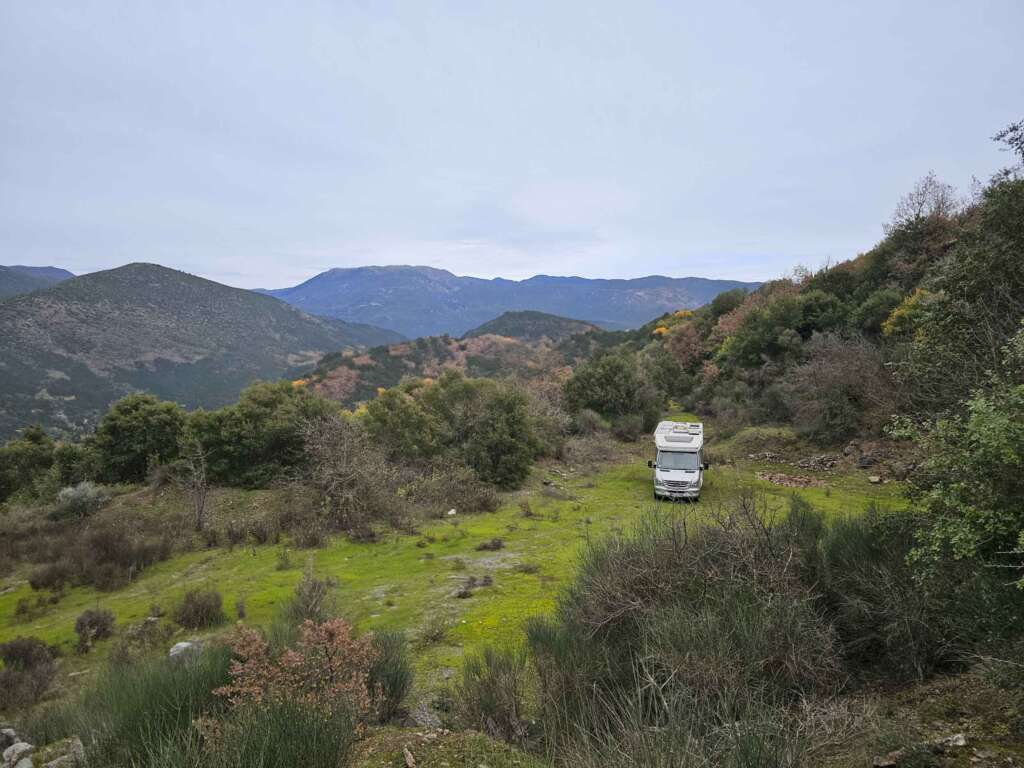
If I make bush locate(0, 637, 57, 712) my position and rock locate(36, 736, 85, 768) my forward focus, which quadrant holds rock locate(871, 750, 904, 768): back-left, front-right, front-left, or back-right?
front-left

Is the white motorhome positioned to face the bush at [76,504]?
no

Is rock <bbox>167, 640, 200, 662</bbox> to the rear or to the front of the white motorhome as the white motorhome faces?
to the front

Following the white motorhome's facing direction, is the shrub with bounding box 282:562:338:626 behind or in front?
in front

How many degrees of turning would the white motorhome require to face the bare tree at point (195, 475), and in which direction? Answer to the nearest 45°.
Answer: approximately 90° to its right

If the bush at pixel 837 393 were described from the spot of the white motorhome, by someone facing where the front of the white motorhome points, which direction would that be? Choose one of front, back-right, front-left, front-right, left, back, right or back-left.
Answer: back-left

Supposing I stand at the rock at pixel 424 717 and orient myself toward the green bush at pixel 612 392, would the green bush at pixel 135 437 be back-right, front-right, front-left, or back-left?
front-left

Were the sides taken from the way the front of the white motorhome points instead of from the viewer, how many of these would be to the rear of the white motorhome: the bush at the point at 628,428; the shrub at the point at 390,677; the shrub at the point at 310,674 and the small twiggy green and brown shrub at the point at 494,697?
1

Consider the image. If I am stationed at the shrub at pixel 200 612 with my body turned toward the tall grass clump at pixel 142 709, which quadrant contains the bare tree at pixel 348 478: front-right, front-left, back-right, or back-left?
back-left

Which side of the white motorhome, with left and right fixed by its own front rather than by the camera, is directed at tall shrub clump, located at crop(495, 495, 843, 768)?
front

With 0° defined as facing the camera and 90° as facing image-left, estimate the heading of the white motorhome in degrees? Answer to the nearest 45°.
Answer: approximately 0°

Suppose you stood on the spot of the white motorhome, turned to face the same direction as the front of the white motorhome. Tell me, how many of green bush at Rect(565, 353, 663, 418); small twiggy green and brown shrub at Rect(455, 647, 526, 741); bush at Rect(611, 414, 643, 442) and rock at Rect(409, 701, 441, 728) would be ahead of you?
2

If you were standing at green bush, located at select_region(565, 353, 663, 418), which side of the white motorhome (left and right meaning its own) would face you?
back

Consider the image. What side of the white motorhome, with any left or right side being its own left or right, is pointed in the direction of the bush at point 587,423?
back

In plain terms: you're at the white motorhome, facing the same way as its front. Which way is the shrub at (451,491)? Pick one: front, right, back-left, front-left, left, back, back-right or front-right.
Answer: right
